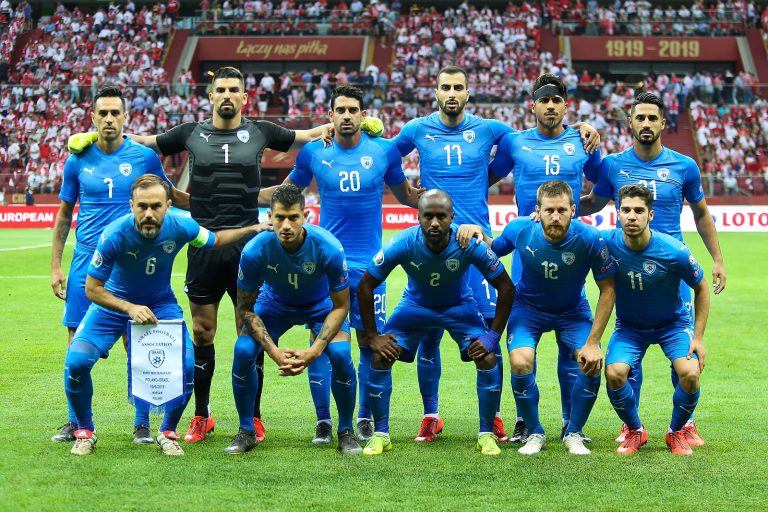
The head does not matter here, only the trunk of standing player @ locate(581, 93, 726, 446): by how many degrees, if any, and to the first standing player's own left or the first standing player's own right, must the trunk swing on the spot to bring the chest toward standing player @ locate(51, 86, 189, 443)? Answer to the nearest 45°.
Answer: approximately 90° to the first standing player's own right

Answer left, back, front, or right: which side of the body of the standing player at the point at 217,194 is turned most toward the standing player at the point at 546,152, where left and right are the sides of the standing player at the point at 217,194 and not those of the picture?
left

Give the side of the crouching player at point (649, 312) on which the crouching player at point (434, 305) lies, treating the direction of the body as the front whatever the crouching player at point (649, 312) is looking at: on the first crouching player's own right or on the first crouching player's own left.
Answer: on the first crouching player's own right

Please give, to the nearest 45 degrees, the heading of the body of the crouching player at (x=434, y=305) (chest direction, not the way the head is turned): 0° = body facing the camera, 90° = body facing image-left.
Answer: approximately 0°
